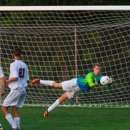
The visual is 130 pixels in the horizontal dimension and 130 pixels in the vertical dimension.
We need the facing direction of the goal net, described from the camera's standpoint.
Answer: facing the viewer

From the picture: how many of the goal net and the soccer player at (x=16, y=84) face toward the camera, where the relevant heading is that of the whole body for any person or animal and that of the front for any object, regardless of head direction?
1

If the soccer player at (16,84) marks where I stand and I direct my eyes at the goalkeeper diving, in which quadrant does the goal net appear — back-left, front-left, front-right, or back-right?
front-left

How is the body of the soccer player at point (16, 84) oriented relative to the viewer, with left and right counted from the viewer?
facing away from the viewer and to the left of the viewer

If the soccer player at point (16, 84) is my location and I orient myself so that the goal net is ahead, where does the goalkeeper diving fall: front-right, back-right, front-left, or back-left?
front-right

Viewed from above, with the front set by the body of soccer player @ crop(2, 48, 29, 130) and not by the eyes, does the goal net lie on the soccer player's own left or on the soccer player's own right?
on the soccer player's own right

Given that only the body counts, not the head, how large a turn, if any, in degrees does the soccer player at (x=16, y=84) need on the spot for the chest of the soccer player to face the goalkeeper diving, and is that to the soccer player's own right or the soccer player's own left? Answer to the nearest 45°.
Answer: approximately 90° to the soccer player's own right

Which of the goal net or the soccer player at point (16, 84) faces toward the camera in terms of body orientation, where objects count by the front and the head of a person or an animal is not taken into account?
the goal net

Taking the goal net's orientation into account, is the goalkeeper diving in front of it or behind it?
in front
